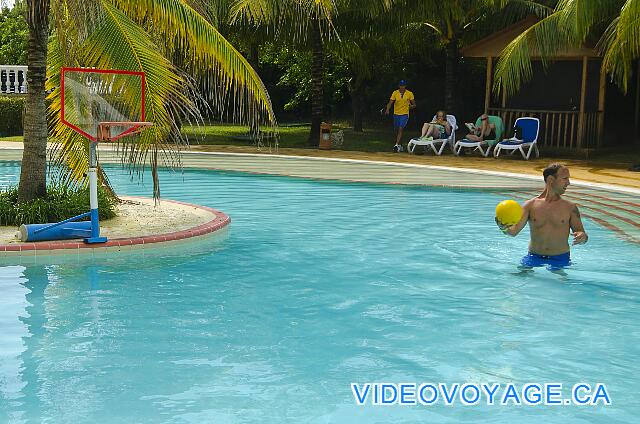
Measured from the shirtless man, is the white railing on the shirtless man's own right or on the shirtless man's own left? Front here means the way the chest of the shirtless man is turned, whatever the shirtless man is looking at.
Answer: on the shirtless man's own right

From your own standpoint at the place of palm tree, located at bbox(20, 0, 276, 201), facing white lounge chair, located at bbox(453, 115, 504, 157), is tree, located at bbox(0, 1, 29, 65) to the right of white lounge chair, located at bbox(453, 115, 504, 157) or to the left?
left

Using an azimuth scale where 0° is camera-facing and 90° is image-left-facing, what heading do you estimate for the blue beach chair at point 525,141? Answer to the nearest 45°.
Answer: approximately 45°

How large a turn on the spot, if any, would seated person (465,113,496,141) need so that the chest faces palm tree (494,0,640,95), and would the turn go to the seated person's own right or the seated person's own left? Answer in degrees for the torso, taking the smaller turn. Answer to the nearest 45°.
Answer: approximately 90° to the seated person's own left

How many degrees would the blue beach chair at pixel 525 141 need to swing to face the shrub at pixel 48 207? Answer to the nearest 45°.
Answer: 0° — it already faces it

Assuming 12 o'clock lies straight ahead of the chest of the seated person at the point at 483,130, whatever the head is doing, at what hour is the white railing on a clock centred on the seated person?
The white railing is roughly at 2 o'clock from the seated person.

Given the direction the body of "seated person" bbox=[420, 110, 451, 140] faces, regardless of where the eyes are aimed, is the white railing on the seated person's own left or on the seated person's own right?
on the seated person's own right

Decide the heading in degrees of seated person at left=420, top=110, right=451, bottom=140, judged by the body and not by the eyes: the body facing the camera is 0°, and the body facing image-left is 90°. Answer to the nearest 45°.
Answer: approximately 45°
